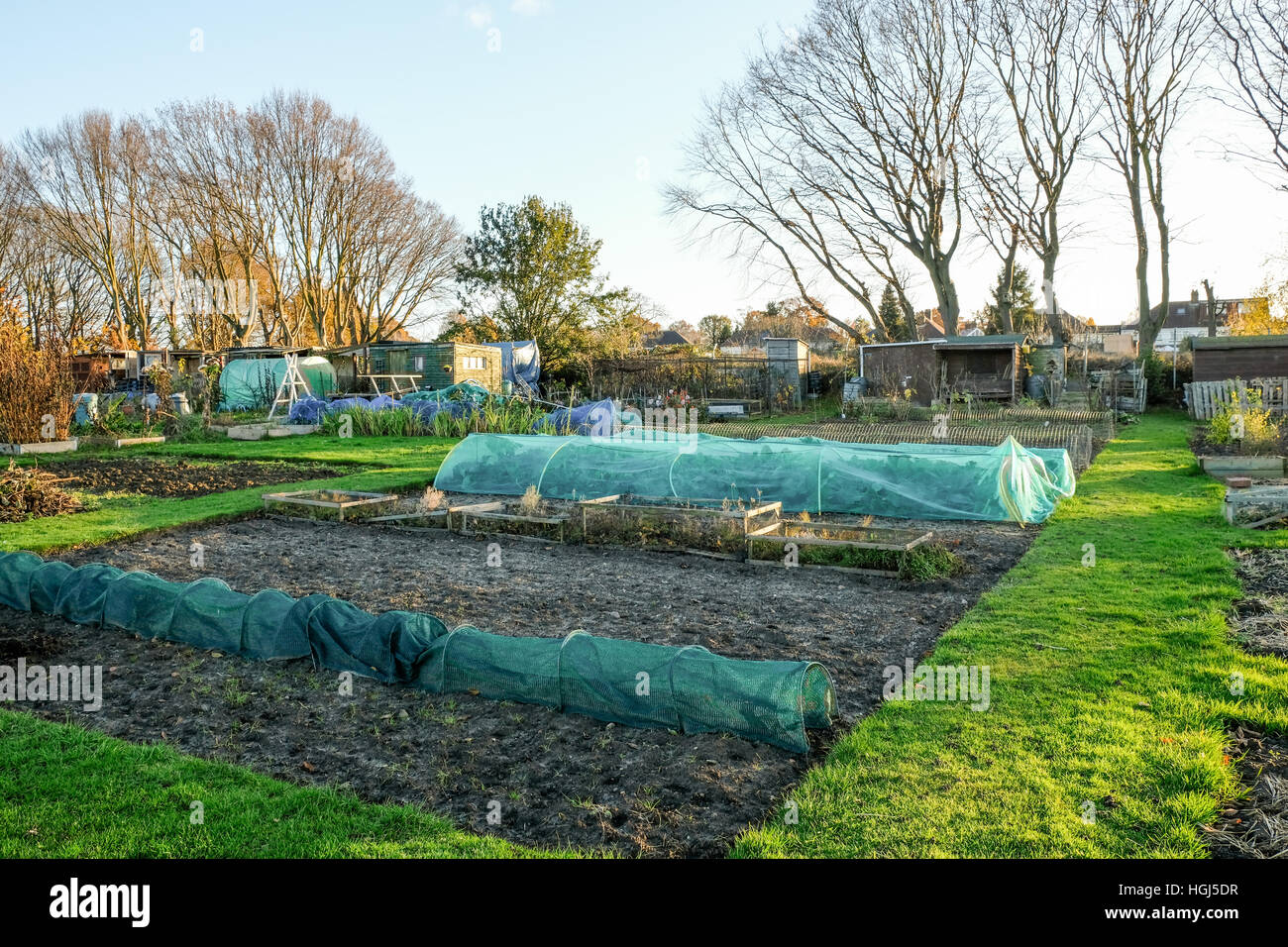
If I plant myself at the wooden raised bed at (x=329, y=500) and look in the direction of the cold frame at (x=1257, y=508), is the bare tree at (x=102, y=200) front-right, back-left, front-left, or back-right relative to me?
back-left

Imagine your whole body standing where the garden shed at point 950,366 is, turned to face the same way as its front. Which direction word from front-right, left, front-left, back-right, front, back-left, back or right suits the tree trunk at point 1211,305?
back-left

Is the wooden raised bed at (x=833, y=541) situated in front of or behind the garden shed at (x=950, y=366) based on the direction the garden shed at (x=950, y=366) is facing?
in front

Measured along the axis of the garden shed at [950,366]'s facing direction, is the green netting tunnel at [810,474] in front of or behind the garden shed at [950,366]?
in front

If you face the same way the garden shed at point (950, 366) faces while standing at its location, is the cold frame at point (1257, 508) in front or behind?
in front

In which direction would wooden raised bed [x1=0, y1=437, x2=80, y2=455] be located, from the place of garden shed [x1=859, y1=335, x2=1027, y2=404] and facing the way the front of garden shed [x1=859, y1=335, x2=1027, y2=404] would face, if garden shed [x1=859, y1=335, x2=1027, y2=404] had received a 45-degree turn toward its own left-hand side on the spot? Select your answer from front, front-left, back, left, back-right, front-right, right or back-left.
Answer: right

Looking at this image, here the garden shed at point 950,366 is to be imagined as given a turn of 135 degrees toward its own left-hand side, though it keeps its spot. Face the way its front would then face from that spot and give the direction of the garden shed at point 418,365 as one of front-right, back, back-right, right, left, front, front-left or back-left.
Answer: back-left

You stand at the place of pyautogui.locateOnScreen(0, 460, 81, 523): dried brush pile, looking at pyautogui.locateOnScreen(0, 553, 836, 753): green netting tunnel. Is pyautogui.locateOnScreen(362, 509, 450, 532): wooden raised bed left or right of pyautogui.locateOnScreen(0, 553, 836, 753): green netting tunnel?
left

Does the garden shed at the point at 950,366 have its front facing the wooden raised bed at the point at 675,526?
yes

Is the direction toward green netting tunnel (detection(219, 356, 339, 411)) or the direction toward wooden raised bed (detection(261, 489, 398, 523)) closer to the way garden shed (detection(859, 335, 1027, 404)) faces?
the wooden raised bed

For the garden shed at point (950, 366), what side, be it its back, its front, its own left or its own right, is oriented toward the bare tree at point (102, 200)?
right

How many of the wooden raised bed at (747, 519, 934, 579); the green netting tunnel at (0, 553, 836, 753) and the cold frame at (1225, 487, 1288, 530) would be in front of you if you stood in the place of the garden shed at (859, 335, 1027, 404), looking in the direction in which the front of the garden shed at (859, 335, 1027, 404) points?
3

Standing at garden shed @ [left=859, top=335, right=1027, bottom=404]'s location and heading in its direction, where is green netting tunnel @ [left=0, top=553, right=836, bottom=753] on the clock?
The green netting tunnel is roughly at 12 o'clock from the garden shed.

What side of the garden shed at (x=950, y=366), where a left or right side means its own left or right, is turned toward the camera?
front

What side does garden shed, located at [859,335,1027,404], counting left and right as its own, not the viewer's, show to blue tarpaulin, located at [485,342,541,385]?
right

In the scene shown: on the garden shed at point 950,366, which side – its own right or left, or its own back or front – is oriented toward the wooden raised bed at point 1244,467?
front
